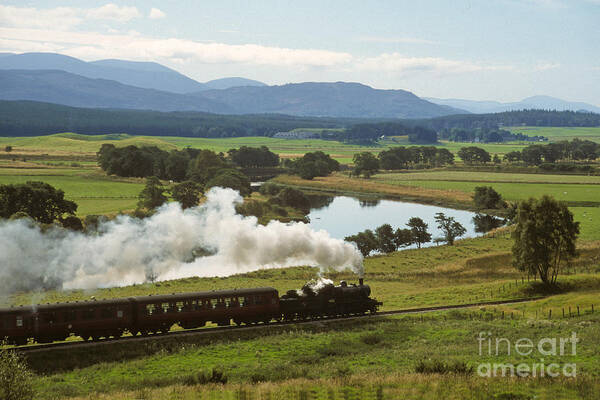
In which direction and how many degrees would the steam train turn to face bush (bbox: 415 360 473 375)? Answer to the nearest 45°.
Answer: approximately 45° to its right

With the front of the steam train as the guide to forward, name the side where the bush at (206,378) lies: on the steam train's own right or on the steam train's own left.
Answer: on the steam train's own right

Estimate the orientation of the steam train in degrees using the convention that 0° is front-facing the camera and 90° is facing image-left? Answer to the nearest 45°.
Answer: approximately 270°

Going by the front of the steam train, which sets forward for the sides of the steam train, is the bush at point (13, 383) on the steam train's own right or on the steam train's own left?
on the steam train's own right
